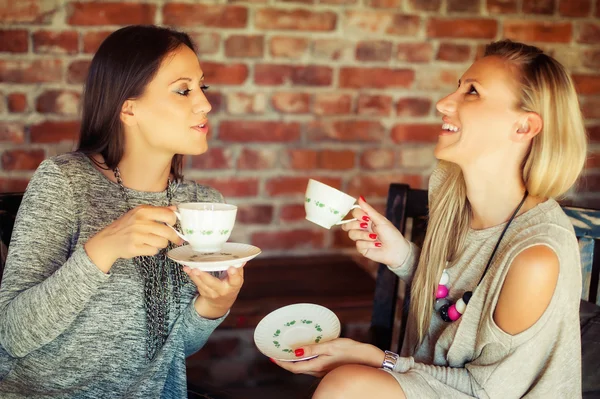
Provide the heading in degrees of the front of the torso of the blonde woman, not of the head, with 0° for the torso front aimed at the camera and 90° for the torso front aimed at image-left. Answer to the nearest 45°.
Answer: approximately 45°

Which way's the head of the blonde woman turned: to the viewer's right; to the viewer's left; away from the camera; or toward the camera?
to the viewer's left
